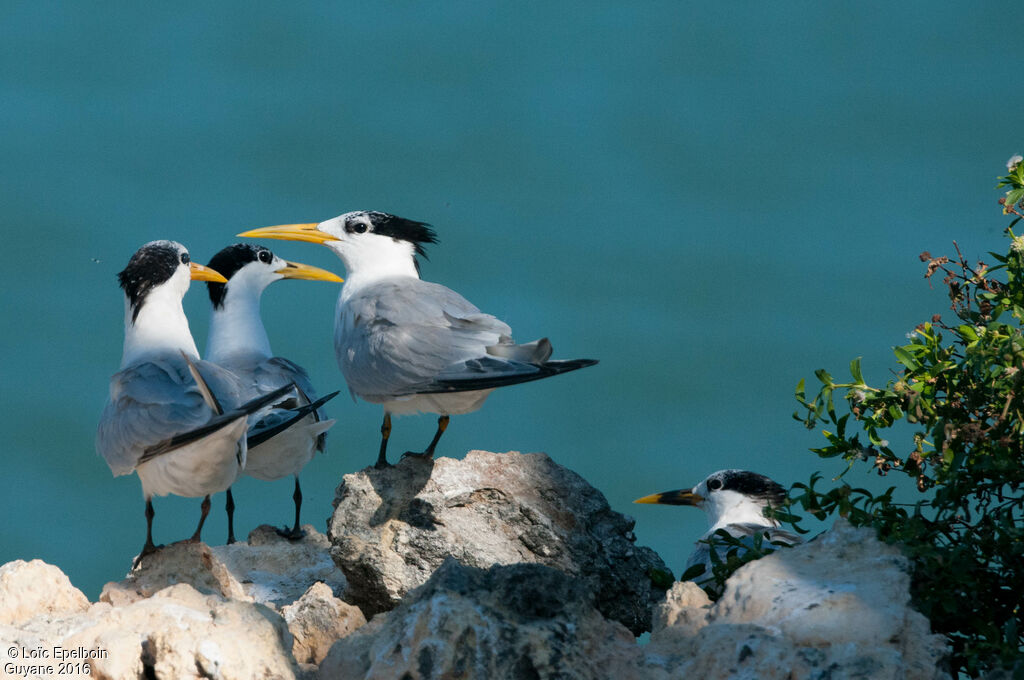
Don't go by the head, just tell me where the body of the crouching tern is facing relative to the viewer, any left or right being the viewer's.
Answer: facing to the left of the viewer

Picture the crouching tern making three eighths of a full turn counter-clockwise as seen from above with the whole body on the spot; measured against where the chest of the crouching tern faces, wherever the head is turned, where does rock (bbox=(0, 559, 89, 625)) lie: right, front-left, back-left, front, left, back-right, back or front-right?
right

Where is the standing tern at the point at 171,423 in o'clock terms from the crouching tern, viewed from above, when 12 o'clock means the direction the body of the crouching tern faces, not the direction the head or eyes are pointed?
The standing tern is roughly at 11 o'clock from the crouching tern.

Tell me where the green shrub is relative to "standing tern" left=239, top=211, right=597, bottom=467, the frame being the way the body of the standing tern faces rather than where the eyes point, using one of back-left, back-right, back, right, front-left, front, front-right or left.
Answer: back-left

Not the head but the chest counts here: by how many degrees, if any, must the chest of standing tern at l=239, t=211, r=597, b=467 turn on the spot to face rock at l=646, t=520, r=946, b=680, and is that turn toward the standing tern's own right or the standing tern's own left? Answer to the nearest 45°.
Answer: approximately 135° to the standing tern's own left

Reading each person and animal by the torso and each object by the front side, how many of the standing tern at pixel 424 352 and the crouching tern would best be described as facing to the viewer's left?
2

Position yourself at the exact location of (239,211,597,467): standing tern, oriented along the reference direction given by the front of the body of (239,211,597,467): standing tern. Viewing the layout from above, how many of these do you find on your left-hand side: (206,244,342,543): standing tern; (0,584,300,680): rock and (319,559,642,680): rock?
2

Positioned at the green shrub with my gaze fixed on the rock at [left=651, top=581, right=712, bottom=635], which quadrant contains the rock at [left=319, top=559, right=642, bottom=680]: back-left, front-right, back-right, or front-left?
front-left

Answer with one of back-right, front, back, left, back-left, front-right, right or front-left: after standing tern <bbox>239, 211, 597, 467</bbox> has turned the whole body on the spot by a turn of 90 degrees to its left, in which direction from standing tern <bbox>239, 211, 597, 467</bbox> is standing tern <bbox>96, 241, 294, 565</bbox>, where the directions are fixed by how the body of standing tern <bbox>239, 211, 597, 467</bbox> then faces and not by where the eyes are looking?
right

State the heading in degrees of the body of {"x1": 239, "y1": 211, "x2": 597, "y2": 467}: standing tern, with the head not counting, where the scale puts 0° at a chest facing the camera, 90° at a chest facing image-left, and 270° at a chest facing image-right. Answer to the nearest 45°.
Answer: approximately 90°
